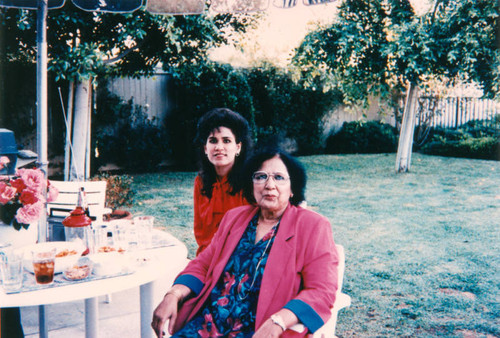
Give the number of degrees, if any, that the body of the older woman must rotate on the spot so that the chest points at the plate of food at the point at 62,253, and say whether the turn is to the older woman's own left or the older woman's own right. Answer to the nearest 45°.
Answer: approximately 45° to the older woman's own right

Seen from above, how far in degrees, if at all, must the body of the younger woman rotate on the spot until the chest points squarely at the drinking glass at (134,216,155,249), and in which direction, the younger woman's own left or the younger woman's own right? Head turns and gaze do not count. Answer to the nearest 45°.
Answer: approximately 45° to the younger woman's own right

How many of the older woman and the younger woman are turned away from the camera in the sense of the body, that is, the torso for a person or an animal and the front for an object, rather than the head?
0

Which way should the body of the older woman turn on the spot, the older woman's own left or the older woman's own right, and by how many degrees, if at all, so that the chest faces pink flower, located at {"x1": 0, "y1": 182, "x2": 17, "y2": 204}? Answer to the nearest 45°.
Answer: approximately 45° to the older woman's own right

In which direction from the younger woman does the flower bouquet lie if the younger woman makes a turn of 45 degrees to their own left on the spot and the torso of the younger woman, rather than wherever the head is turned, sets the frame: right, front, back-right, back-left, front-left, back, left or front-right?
right

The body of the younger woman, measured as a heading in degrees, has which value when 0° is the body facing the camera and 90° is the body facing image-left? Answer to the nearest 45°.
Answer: approximately 0°

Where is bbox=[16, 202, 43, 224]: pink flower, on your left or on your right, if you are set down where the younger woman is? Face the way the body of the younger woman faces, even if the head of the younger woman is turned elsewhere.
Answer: on your right

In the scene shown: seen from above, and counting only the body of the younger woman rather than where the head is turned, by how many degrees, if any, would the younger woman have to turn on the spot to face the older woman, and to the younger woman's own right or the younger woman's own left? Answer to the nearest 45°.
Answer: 0° — they already face them

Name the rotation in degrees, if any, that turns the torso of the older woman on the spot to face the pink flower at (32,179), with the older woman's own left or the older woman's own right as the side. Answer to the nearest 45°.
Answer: approximately 45° to the older woman's own right

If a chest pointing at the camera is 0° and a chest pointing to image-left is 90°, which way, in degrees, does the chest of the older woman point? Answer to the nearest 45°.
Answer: approximately 45°
